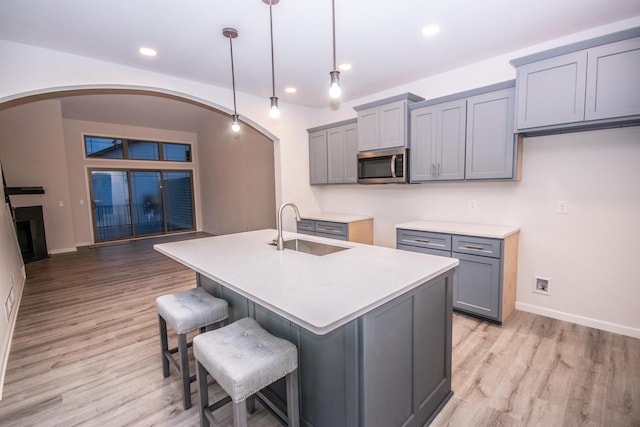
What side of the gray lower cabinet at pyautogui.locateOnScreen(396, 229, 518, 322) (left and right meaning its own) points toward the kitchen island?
front

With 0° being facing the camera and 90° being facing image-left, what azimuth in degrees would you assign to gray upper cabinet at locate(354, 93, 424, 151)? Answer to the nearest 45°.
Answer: approximately 45°

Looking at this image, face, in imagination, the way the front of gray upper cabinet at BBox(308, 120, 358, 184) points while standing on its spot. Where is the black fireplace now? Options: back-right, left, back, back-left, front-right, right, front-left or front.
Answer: front-right

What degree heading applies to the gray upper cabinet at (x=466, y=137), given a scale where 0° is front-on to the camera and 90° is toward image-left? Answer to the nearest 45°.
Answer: approximately 45°

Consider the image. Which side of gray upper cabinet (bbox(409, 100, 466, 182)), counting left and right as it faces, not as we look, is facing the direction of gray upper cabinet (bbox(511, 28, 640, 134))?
left

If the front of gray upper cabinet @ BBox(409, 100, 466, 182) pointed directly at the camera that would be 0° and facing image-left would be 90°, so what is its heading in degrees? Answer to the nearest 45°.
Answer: approximately 45°

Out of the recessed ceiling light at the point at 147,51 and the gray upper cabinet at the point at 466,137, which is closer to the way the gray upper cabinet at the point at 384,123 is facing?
the recessed ceiling light
